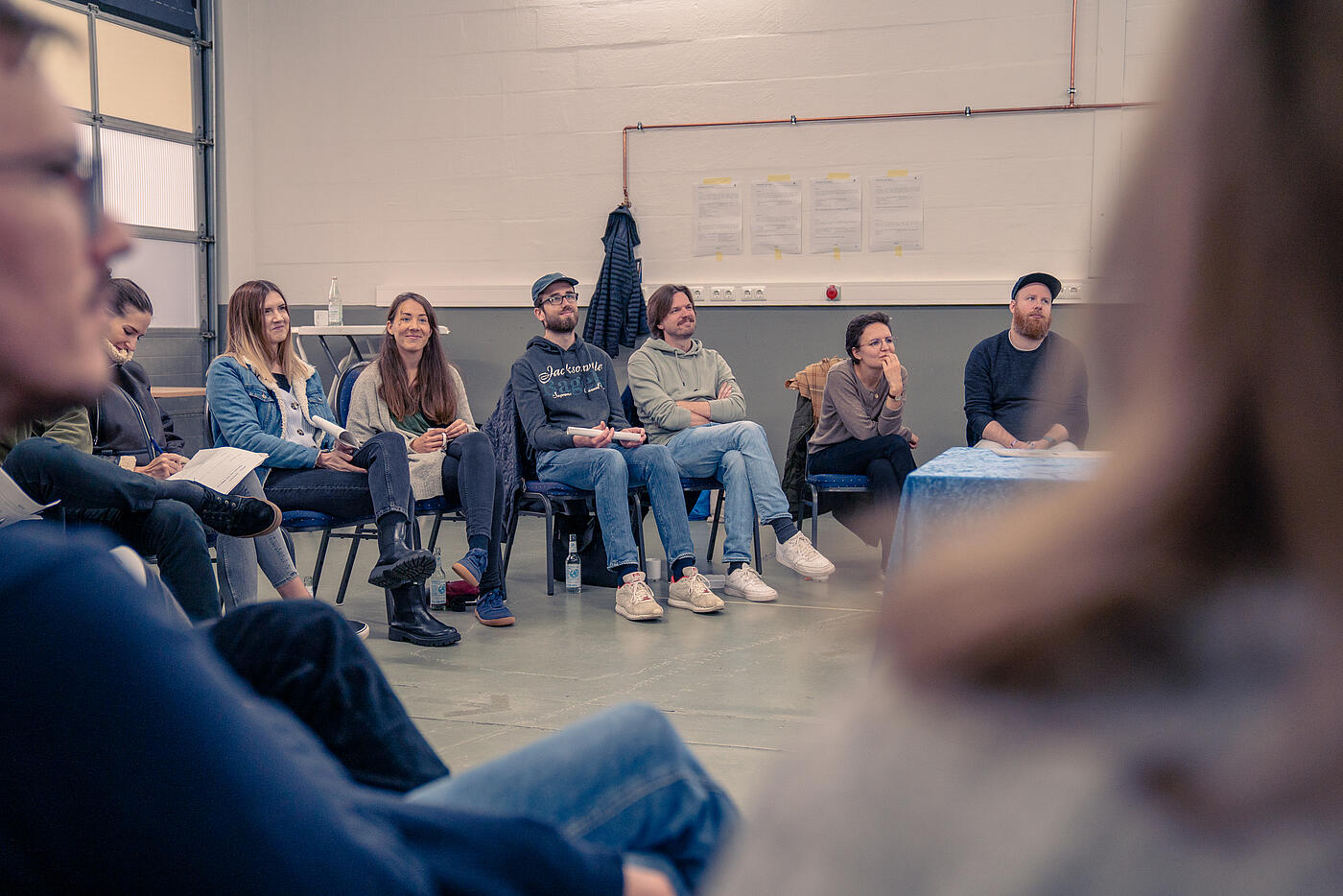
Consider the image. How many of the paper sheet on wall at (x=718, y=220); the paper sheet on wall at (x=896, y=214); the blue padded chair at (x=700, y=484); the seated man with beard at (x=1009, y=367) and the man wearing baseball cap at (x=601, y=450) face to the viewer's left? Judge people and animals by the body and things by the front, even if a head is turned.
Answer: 0

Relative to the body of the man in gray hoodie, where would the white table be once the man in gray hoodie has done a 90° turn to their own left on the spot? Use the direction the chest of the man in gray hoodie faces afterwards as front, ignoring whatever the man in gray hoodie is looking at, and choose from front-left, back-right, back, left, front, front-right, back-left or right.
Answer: left

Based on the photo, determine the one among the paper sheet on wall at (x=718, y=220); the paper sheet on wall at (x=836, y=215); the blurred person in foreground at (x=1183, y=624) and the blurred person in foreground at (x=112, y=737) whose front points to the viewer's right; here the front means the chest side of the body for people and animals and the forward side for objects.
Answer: the blurred person in foreground at (x=112, y=737)

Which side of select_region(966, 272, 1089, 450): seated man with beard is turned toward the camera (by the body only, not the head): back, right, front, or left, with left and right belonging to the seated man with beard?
front

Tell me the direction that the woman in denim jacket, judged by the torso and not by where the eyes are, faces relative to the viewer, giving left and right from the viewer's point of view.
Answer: facing the viewer and to the right of the viewer

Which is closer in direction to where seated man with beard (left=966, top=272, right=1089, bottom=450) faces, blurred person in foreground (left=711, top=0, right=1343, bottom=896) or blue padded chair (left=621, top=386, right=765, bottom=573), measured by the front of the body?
the blurred person in foreground

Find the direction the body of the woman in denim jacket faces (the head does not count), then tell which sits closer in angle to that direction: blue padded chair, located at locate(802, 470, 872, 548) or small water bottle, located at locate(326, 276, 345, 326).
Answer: the blue padded chair

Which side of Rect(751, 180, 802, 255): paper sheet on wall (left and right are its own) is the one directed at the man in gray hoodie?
front

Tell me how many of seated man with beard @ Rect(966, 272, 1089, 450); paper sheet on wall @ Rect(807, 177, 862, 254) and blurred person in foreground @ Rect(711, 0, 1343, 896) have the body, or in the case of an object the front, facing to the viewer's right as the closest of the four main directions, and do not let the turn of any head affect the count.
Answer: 0

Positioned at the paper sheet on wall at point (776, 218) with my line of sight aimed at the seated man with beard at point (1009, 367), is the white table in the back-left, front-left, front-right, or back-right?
back-right

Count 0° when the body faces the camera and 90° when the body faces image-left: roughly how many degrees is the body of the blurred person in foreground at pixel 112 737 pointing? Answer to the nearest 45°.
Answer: approximately 270°

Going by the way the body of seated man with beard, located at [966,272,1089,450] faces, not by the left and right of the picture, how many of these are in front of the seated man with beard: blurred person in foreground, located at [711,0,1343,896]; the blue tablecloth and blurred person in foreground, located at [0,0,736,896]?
3
